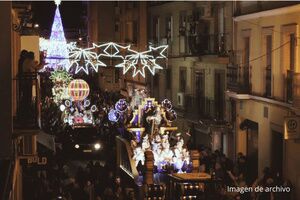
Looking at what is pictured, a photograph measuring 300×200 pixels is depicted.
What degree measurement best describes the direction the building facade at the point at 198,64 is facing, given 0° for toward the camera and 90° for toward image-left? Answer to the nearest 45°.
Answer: approximately 45°

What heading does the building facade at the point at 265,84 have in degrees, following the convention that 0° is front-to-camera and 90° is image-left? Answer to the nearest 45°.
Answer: approximately 45°

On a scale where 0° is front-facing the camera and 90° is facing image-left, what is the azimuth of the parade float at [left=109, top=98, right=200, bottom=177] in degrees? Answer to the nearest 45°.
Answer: approximately 0°

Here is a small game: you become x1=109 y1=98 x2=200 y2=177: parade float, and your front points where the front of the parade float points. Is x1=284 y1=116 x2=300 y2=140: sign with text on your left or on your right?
on your left
